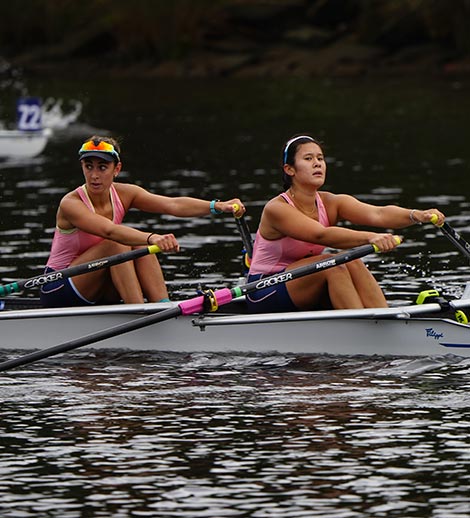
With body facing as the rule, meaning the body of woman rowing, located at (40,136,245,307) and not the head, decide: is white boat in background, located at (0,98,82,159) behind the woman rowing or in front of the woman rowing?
behind

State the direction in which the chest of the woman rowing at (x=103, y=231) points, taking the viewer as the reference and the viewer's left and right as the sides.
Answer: facing the viewer and to the right of the viewer

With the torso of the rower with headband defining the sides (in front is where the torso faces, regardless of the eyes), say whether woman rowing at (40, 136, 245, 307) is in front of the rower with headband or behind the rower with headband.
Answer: behind

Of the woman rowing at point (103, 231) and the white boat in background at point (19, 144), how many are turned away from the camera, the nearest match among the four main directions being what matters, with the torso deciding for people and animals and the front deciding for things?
0

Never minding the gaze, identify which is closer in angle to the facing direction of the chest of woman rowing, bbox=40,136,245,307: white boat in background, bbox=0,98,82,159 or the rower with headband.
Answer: the rower with headband

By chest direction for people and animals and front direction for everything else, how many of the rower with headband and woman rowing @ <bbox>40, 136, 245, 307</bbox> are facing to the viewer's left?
0
